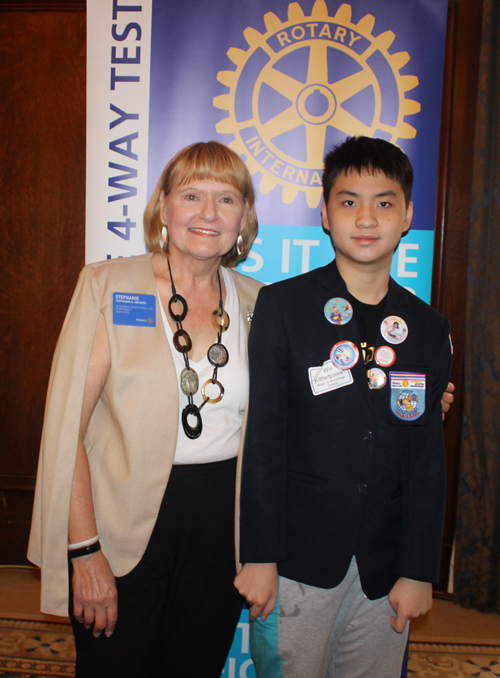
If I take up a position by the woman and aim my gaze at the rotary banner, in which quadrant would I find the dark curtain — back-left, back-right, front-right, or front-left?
front-right

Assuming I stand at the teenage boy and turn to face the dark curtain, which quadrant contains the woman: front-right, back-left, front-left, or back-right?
back-left

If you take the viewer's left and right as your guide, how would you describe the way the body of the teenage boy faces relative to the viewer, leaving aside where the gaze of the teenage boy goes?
facing the viewer

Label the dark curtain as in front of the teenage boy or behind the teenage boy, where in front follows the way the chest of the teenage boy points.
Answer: behind
